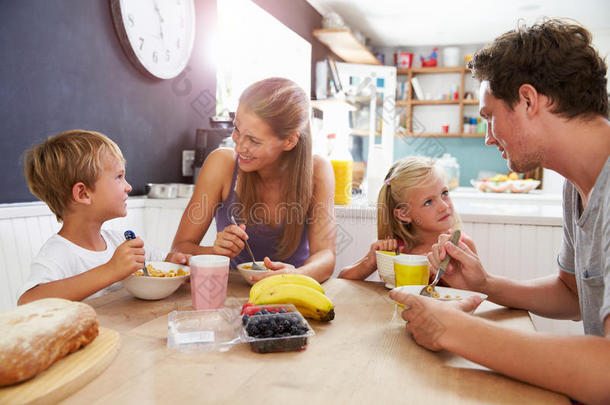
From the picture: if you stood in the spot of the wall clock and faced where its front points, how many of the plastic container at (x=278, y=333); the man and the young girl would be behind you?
0

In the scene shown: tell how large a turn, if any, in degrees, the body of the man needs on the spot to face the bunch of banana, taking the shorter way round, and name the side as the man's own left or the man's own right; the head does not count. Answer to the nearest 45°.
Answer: approximately 45° to the man's own left

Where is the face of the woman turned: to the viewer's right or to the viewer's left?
to the viewer's left

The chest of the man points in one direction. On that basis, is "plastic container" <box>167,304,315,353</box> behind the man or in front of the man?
in front

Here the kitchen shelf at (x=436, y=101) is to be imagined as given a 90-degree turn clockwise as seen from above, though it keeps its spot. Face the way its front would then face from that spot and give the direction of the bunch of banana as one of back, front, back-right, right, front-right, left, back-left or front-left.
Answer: left

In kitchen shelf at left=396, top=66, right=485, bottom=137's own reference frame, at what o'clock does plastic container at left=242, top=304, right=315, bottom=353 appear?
The plastic container is roughly at 12 o'clock from the kitchen shelf.

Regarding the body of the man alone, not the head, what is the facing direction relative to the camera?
to the viewer's left

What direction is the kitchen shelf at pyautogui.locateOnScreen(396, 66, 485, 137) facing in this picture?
toward the camera

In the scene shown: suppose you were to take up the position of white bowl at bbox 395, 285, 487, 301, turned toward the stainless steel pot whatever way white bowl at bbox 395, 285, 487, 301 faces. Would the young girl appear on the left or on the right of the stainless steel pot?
right

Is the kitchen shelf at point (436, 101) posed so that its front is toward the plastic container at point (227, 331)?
yes

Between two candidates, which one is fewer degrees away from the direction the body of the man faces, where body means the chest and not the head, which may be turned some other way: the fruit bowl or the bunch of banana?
the bunch of banana

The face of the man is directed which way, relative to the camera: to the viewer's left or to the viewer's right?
to the viewer's left

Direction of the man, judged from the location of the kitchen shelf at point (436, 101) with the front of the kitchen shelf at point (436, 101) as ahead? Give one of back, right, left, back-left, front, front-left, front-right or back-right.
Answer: front

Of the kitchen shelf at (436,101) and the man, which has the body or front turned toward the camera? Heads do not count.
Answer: the kitchen shelf

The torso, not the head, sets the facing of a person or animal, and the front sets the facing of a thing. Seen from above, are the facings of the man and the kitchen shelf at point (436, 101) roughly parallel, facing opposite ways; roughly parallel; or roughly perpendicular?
roughly perpendicular

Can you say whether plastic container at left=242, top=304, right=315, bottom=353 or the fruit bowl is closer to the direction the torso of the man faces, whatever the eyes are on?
the plastic container
